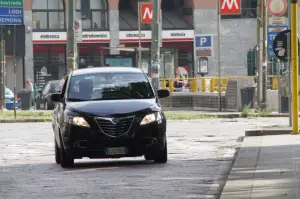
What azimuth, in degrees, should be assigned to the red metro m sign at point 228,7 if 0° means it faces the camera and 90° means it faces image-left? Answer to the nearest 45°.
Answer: approximately 0°

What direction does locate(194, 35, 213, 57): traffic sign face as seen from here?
toward the camera

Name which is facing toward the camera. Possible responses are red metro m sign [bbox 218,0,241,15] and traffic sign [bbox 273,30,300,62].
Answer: the red metro m sign

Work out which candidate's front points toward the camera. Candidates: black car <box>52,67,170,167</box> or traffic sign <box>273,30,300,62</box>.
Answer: the black car

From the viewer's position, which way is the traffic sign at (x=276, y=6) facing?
facing the viewer

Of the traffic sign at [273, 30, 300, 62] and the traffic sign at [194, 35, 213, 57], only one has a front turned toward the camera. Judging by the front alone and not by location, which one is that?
the traffic sign at [194, 35, 213, 57]

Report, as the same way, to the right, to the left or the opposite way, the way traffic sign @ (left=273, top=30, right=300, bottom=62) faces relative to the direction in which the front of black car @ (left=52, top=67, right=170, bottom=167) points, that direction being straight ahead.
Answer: the opposite way

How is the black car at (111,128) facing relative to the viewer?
toward the camera

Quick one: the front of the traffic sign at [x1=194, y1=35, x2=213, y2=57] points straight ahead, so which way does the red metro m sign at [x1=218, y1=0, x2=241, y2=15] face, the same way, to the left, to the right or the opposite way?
the same way

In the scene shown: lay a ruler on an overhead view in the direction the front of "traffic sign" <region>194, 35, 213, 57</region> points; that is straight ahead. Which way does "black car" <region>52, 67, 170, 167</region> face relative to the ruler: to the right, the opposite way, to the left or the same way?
the same way

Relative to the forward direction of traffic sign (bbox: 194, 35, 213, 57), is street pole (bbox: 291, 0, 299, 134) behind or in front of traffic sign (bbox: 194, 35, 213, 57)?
in front

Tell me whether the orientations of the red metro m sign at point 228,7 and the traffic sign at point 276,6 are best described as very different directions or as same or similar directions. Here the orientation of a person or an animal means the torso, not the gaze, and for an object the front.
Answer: same or similar directions

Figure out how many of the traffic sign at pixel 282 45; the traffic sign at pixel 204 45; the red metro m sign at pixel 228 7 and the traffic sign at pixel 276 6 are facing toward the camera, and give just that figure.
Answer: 3

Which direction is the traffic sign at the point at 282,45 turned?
away from the camera
